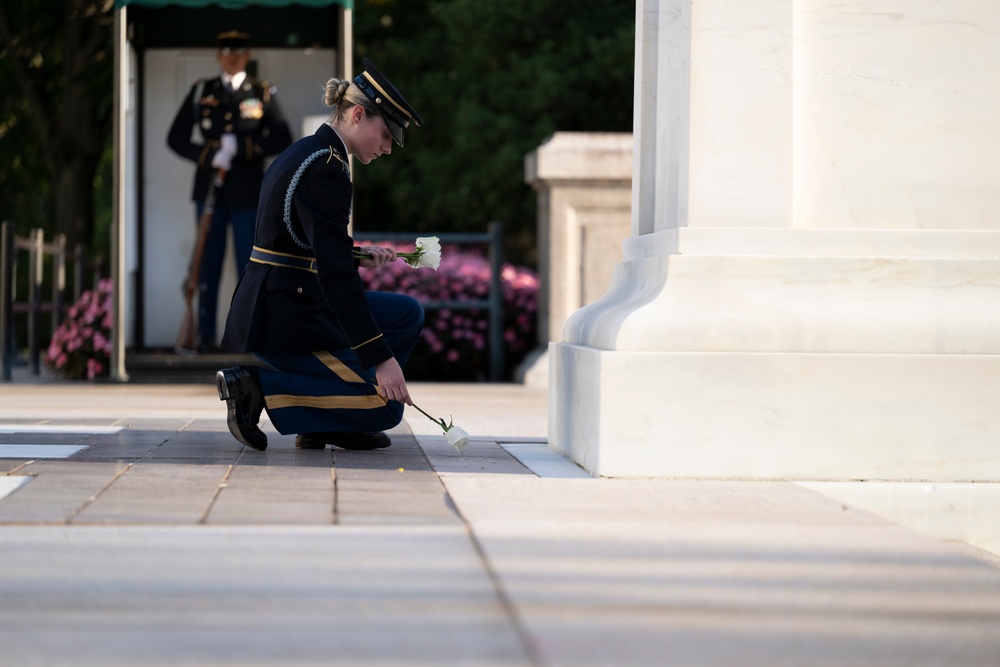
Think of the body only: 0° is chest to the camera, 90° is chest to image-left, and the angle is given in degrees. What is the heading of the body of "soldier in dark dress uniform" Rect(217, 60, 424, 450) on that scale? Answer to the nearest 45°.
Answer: approximately 270°

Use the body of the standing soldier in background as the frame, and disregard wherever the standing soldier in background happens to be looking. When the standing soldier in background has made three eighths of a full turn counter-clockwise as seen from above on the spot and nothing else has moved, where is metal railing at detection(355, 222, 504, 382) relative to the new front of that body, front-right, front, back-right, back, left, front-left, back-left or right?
front-right

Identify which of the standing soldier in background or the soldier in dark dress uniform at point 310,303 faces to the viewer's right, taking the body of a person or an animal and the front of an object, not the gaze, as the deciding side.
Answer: the soldier in dark dress uniform

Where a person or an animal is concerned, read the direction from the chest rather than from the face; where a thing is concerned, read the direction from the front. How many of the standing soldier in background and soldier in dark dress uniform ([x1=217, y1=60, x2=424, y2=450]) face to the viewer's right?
1

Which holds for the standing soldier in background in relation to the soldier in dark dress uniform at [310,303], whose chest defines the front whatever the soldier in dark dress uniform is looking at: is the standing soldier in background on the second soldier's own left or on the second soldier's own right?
on the second soldier's own left

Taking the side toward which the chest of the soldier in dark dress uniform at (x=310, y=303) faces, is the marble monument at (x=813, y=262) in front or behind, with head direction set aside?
in front

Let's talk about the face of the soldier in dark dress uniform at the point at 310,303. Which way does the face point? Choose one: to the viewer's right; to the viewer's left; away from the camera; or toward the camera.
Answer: to the viewer's right

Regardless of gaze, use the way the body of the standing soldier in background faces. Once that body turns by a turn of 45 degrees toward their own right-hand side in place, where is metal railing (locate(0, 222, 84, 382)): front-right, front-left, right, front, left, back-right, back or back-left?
right

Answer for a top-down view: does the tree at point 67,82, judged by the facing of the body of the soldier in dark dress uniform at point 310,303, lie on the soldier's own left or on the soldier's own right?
on the soldier's own left

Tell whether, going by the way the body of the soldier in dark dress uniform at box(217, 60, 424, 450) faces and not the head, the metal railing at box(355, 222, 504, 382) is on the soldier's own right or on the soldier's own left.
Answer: on the soldier's own left

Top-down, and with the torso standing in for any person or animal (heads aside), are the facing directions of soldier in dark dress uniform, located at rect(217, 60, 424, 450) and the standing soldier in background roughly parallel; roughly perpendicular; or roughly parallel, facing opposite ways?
roughly perpendicular

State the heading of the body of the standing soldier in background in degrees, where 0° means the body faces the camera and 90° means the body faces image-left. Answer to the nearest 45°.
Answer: approximately 0°
